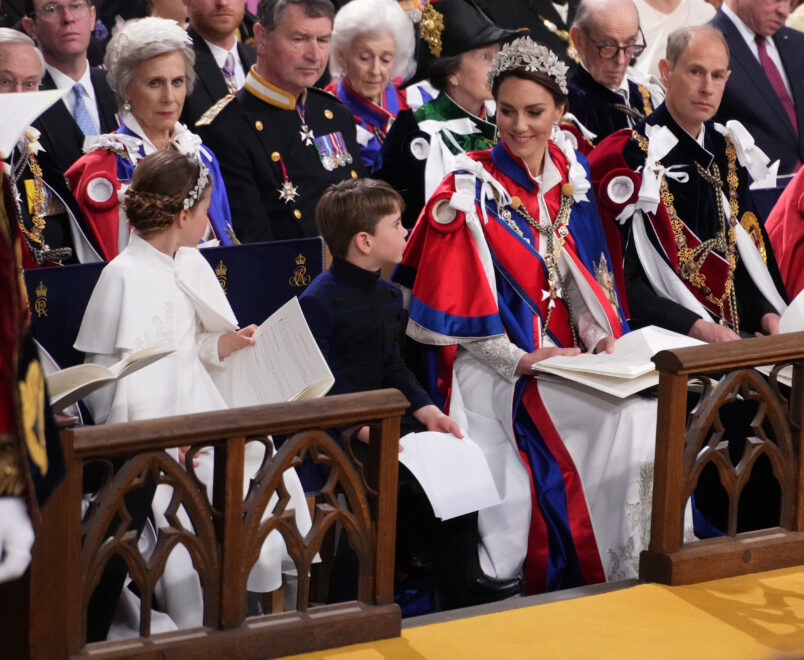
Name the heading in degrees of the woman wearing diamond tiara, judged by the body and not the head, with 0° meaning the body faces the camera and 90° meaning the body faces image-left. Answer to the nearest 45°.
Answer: approximately 315°

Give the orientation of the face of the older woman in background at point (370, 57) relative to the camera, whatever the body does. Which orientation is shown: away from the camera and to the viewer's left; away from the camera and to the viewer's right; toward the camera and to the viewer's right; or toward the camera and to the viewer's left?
toward the camera and to the viewer's right

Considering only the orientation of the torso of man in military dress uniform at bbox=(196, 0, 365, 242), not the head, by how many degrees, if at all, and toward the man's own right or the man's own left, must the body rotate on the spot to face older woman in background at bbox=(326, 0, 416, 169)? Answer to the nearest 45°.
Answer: approximately 90° to the man's own left

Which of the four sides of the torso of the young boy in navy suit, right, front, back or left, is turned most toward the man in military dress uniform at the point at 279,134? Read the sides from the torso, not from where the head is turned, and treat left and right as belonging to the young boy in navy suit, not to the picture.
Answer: back

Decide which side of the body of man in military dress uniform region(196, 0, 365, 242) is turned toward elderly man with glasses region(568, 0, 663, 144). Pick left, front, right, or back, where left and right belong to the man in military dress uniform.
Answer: left
